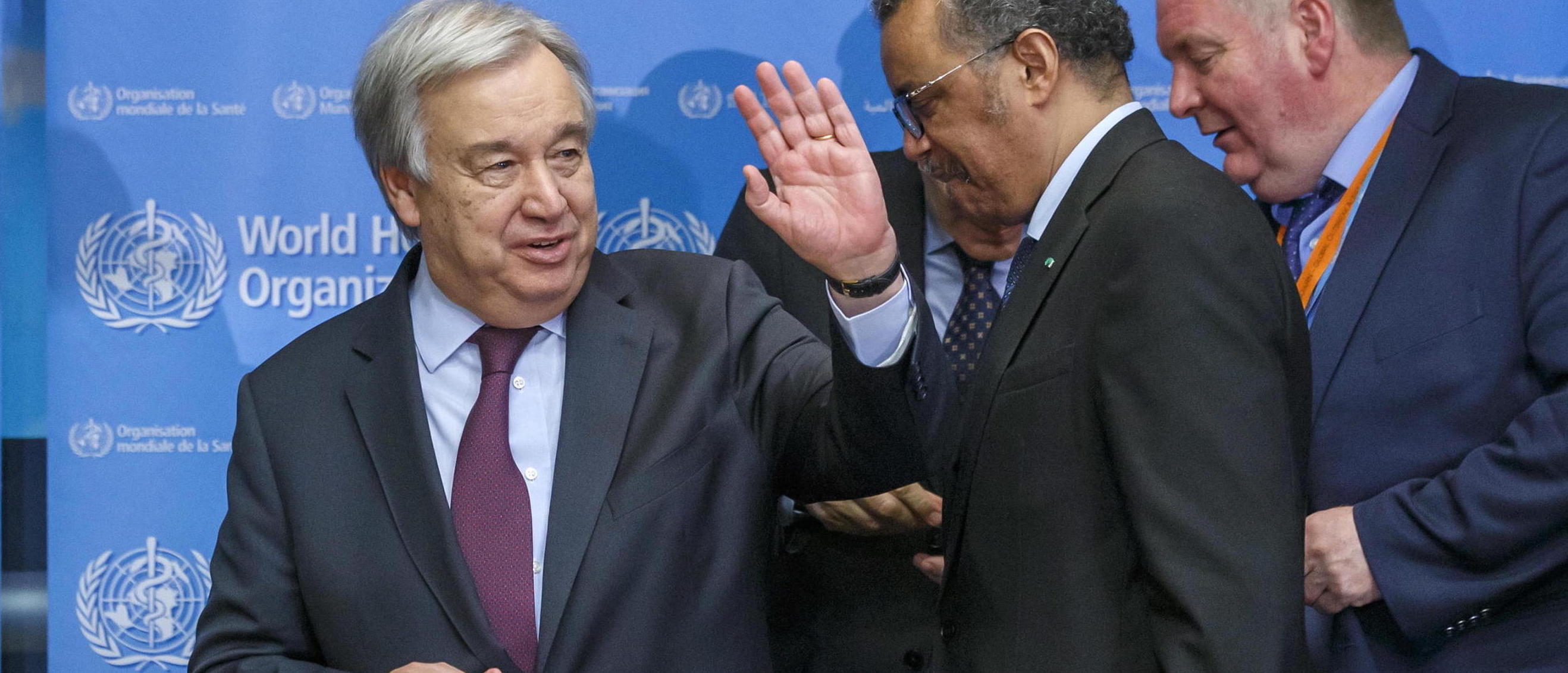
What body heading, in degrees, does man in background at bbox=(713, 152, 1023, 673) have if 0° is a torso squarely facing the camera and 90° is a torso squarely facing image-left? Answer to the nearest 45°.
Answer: approximately 315°

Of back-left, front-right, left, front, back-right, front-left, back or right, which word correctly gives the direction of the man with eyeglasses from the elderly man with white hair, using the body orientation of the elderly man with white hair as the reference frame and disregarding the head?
front-left

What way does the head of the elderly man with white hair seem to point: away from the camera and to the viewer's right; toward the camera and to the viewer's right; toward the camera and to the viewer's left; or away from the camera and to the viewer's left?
toward the camera and to the viewer's right

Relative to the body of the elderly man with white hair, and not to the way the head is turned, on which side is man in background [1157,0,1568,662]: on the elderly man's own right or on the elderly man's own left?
on the elderly man's own left

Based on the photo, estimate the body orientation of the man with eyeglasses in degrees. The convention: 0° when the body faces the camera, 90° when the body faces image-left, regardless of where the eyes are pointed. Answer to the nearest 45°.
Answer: approximately 90°

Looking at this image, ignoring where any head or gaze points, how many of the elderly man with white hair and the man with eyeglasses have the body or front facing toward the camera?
1

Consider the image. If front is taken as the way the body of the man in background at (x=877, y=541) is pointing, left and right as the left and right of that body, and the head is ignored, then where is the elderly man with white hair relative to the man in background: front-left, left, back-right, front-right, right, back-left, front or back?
right

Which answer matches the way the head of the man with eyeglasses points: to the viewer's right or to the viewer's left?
to the viewer's left

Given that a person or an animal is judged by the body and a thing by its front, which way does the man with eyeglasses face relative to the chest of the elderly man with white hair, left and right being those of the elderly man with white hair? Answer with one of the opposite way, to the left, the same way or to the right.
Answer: to the right
